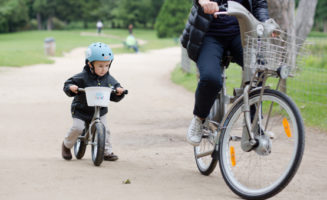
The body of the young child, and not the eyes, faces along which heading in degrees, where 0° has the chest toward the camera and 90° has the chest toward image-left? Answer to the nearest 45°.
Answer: approximately 315°

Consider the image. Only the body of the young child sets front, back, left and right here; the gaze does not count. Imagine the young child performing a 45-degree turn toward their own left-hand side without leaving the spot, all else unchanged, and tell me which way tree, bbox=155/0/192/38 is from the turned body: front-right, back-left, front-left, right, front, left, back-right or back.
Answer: left
